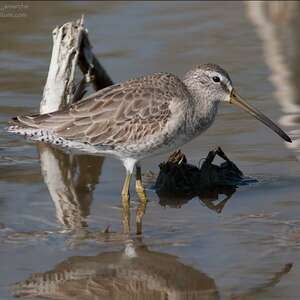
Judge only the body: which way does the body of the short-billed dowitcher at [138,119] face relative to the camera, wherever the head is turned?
to the viewer's right
